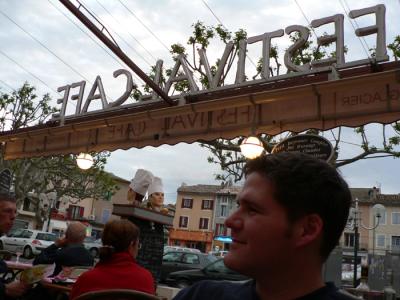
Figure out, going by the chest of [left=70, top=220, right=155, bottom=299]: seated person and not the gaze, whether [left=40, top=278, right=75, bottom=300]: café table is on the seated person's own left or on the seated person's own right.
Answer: on the seated person's own left

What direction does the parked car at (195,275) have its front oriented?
to the viewer's left

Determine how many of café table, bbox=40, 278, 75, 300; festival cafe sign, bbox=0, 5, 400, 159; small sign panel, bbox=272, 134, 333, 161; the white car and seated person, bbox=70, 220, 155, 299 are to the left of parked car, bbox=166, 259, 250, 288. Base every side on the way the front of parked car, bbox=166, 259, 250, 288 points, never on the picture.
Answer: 4

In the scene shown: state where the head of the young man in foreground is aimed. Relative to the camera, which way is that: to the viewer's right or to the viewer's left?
to the viewer's left

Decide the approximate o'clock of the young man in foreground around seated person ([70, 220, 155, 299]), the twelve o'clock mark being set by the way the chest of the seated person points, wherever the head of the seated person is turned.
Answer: The young man in foreground is roughly at 4 o'clock from the seated person.

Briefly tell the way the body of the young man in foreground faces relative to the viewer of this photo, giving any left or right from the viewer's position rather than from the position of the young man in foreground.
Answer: facing to the left of the viewer

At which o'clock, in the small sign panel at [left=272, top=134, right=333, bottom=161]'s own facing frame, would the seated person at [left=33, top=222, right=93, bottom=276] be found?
The seated person is roughly at 3 o'clock from the small sign panel.

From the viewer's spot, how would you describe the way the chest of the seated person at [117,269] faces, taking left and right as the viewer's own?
facing away from the viewer and to the right of the viewer

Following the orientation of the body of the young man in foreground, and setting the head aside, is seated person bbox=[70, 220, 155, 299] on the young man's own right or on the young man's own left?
on the young man's own right

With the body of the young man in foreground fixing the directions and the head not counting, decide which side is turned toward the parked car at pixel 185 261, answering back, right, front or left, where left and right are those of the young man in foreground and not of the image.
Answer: right
